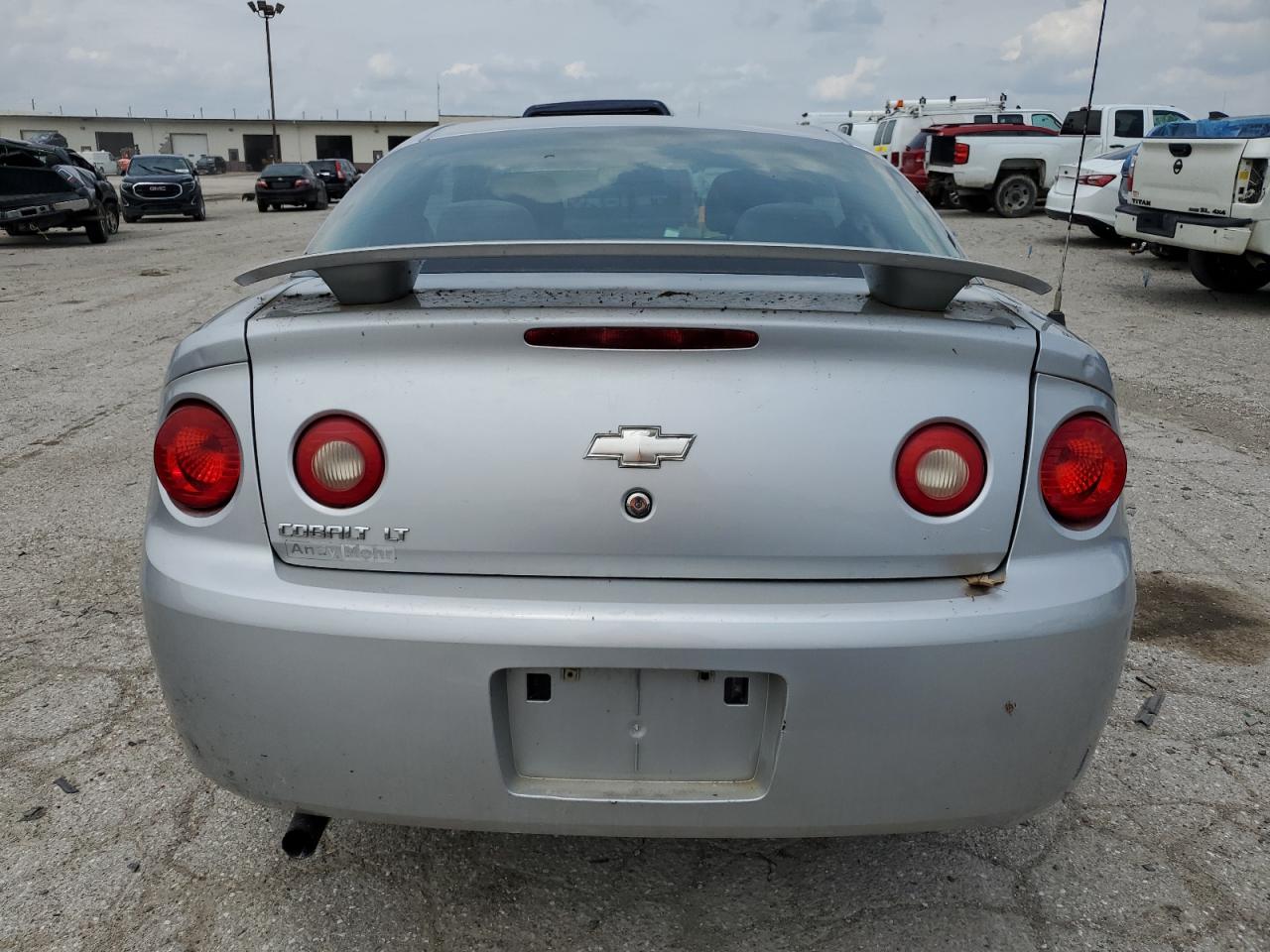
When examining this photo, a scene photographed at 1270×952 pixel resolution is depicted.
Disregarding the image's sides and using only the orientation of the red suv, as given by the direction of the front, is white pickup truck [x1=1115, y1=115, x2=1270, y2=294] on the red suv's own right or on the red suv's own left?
on the red suv's own right

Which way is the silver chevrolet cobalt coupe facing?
away from the camera

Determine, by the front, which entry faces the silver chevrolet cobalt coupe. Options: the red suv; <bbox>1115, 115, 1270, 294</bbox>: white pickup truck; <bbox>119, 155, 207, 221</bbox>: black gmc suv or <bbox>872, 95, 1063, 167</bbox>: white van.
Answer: the black gmc suv

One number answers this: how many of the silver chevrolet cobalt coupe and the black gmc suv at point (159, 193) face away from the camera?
1

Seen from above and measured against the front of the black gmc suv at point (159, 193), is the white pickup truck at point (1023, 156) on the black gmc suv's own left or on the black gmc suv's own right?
on the black gmc suv's own left

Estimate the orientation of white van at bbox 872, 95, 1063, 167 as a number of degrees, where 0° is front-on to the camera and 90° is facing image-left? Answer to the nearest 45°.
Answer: approximately 225°

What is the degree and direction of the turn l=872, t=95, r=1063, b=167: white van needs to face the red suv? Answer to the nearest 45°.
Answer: approximately 135° to its right

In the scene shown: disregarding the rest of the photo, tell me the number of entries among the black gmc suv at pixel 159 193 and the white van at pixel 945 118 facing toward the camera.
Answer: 1

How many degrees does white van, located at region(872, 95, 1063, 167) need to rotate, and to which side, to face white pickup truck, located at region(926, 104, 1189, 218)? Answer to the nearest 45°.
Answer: approximately 135° to its right

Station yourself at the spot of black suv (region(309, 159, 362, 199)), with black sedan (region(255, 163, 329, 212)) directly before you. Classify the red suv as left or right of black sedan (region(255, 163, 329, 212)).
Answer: left

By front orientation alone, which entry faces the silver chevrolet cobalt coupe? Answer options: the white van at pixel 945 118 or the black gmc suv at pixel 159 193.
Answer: the black gmc suv

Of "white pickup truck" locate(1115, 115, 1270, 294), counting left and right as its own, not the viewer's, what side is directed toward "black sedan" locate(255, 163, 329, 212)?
left
